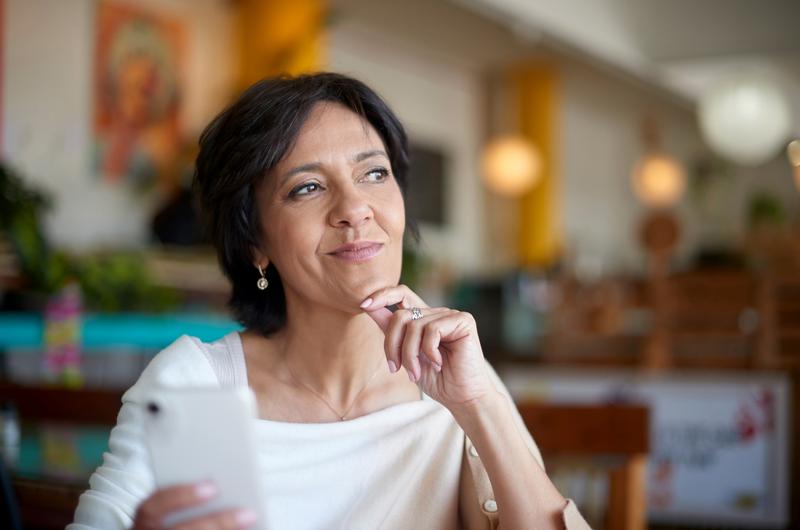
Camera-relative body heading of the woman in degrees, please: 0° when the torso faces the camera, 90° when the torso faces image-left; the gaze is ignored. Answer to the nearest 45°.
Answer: approximately 0°

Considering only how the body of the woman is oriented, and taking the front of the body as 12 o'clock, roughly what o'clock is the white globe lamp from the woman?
The white globe lamp is roughly at 7 o'clock from the woman.

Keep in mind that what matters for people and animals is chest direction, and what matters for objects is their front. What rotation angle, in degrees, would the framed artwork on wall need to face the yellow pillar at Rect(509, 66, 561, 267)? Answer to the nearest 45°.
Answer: approximately 90° to its left

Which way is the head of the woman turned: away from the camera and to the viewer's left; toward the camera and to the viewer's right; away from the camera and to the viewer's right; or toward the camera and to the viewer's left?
toward the camera and to the viewer's right

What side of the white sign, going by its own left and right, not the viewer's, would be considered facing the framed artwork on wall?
right

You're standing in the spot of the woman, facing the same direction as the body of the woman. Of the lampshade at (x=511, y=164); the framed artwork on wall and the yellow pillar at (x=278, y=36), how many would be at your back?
3

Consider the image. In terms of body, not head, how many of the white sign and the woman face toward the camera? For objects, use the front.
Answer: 2

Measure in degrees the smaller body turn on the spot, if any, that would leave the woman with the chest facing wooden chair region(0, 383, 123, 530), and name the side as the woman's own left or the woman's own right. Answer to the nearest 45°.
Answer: approximately 135° to the woman's own right

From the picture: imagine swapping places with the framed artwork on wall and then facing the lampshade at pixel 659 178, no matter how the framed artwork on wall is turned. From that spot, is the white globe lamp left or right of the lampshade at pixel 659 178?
right

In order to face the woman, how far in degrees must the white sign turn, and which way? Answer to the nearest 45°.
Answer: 0° — it already faces them

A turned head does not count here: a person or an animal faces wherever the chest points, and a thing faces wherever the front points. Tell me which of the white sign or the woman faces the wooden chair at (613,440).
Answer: the white sign

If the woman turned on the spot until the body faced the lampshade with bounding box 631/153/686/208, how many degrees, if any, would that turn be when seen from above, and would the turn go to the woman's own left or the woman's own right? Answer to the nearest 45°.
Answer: approximately 180°

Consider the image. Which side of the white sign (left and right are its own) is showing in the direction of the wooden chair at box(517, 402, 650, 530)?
front
